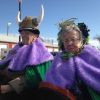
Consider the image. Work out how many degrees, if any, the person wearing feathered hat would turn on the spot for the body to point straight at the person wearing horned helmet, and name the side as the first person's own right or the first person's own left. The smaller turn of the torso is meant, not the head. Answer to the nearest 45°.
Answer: approximately 135° to the first person's own right

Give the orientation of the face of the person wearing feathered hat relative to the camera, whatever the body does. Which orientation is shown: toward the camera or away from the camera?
toward the camera

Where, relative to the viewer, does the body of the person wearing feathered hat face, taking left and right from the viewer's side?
facing the viewer

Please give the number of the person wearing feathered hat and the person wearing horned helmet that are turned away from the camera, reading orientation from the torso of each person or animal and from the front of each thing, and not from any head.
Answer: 0

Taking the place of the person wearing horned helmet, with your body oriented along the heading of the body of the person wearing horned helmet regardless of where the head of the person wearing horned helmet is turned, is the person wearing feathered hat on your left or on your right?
on your left

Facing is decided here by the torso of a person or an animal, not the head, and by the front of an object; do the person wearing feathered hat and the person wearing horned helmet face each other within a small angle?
no
